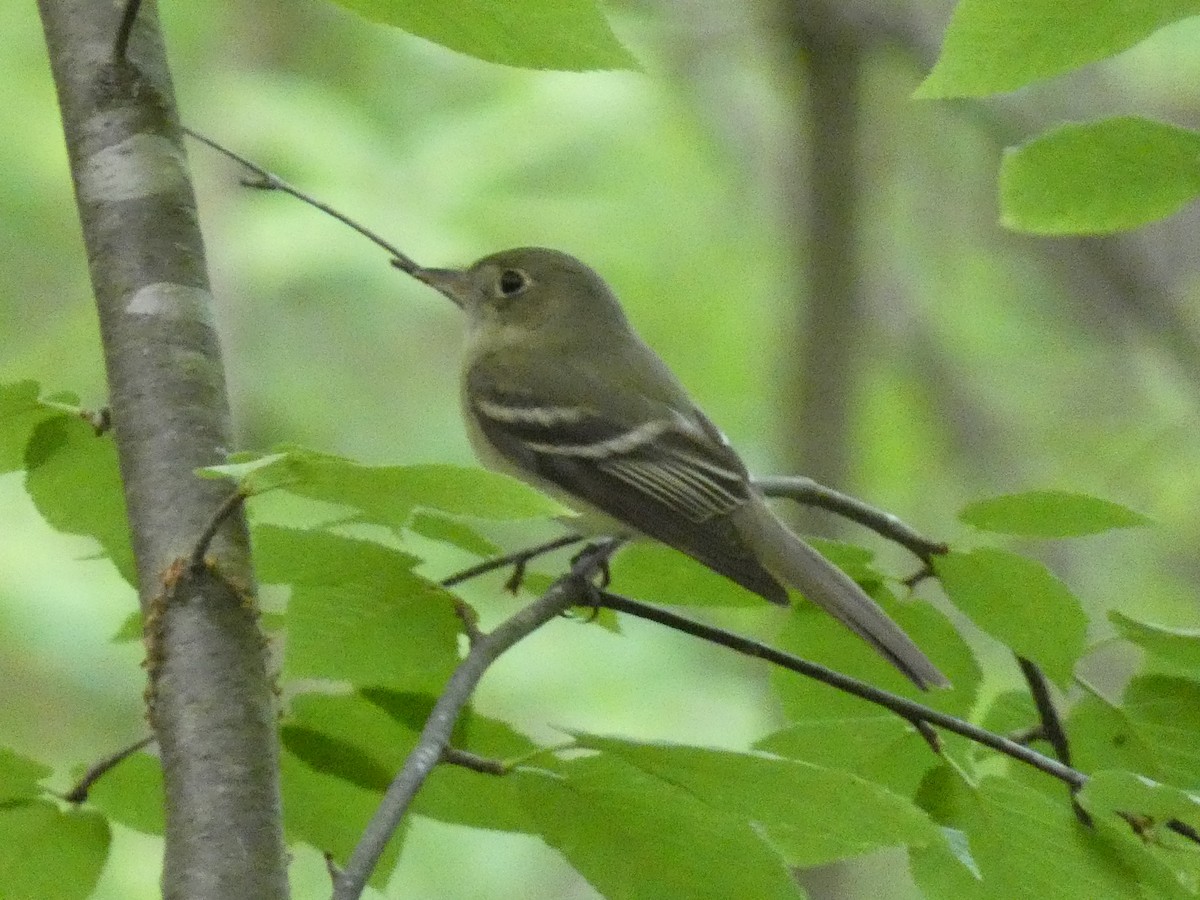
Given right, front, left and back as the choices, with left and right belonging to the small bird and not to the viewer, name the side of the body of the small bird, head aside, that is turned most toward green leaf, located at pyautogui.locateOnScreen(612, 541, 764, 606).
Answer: right

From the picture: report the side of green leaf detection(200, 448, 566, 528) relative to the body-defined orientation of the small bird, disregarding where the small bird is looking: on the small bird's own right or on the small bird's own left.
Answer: on the small bird's own left

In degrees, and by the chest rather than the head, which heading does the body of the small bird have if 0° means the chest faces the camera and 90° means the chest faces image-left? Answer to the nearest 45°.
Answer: approximately 90°
